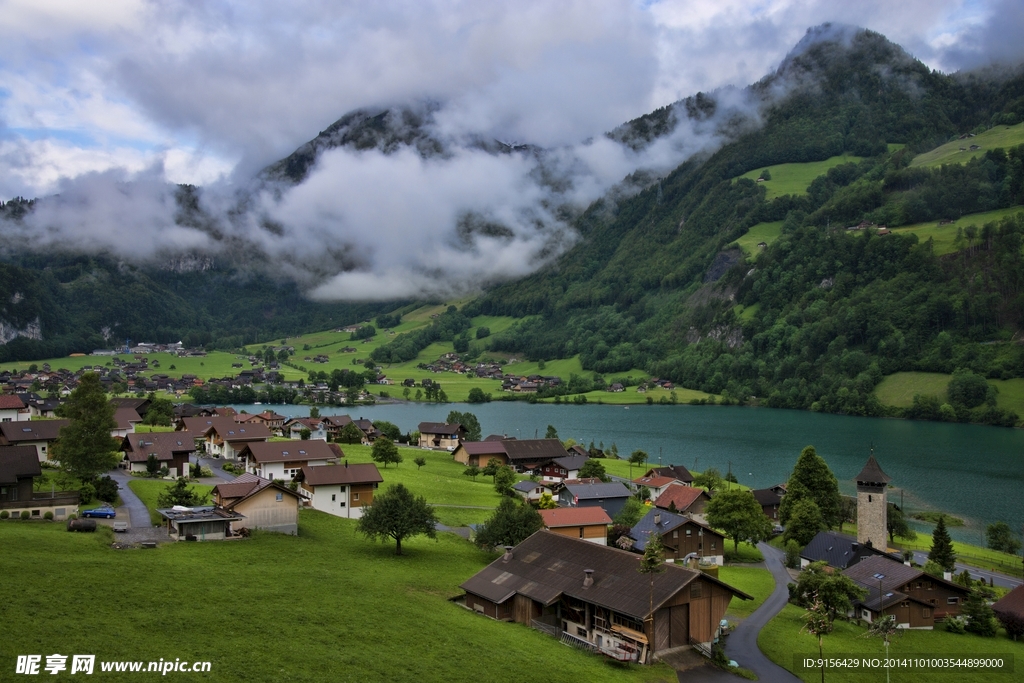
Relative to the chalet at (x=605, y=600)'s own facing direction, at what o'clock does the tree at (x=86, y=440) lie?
The tree is roughly at 5 o'clock from the chalet.

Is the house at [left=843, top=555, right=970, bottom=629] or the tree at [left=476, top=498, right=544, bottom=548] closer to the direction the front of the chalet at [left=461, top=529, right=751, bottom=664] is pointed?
the house

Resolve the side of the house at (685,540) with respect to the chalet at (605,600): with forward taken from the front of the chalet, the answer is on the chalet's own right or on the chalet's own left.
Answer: on the chalet's own left

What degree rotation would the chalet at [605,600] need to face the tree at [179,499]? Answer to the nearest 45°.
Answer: approximately 135° to its right

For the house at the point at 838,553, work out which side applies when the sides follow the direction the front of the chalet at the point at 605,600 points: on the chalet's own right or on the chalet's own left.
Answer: on the chalet's own left

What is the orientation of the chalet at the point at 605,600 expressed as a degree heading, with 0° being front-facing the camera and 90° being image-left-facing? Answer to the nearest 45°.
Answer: approximately 315°

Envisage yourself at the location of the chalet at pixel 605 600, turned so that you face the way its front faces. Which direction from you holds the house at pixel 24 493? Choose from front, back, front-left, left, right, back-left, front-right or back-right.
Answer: back-right

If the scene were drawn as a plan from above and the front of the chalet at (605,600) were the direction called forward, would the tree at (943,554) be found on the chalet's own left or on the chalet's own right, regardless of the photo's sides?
on the chalet's own left

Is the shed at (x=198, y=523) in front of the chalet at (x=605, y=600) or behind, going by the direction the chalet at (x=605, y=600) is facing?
behind

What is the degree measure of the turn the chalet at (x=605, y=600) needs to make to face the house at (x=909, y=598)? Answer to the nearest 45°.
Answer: approximately 90° to its left
